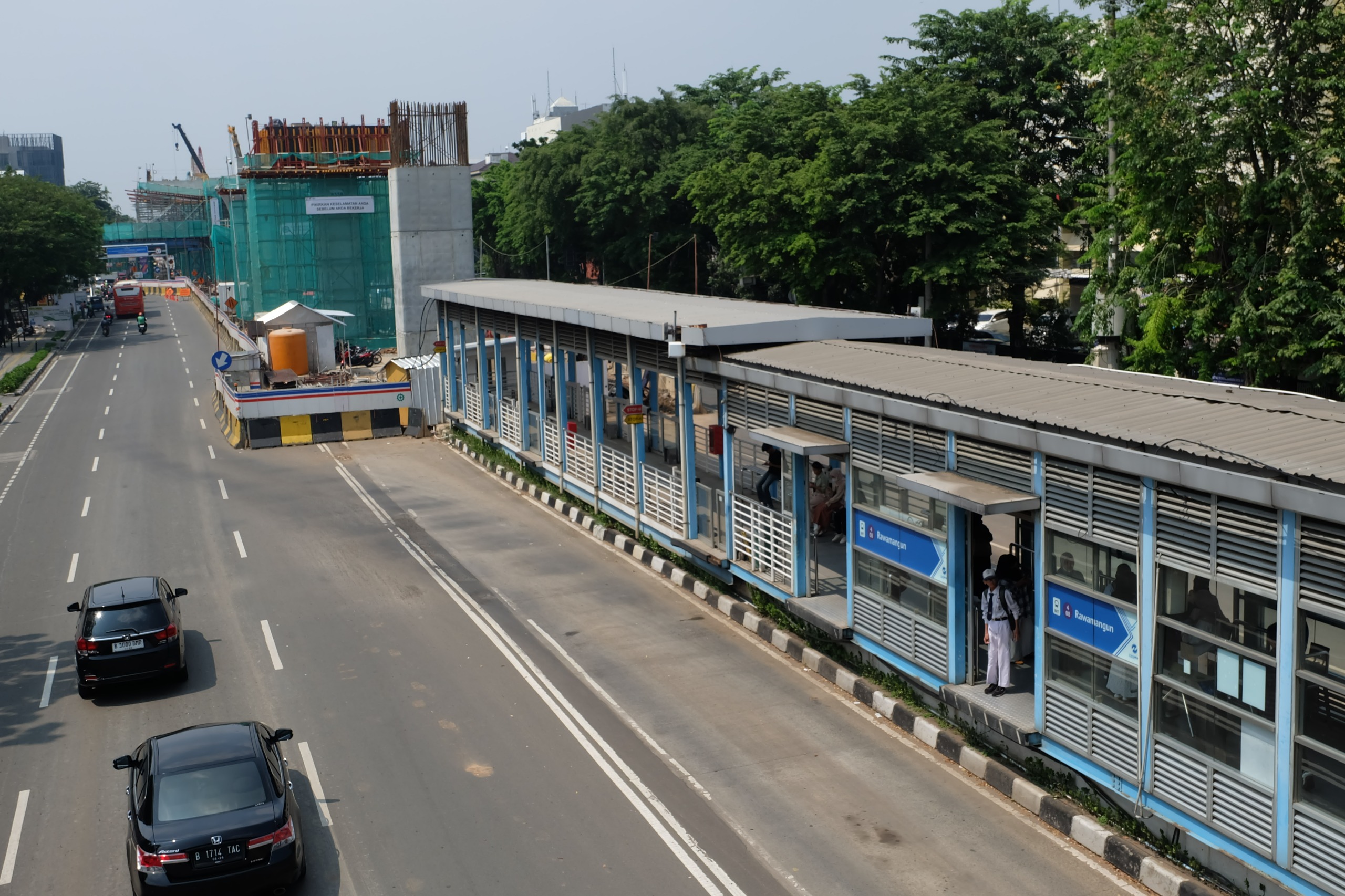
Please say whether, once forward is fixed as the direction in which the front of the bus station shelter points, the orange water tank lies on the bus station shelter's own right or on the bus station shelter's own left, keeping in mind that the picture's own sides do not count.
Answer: on the bus station shelter's own right

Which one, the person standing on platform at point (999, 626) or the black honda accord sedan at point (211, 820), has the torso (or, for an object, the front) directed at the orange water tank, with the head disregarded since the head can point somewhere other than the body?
the black honda accord sedan

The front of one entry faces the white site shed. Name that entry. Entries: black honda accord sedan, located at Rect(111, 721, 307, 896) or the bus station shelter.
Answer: the black honda accord sedan

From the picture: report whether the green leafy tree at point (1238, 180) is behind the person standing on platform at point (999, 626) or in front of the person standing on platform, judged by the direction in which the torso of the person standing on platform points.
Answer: behind

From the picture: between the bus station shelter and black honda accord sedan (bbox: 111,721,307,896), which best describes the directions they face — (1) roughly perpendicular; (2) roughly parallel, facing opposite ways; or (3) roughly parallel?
roughly perpendicular

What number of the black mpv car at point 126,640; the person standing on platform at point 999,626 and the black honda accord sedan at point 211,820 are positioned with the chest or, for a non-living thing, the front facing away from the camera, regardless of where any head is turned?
2

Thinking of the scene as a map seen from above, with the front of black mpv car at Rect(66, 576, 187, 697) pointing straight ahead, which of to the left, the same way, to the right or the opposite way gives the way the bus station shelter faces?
to the left

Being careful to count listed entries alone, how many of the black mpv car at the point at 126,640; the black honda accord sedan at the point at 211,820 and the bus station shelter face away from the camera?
2

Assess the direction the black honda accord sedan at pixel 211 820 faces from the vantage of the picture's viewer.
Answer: facing away from the viewer

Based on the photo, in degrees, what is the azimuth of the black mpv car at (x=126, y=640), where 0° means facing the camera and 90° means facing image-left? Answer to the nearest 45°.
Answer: approximately 180°
